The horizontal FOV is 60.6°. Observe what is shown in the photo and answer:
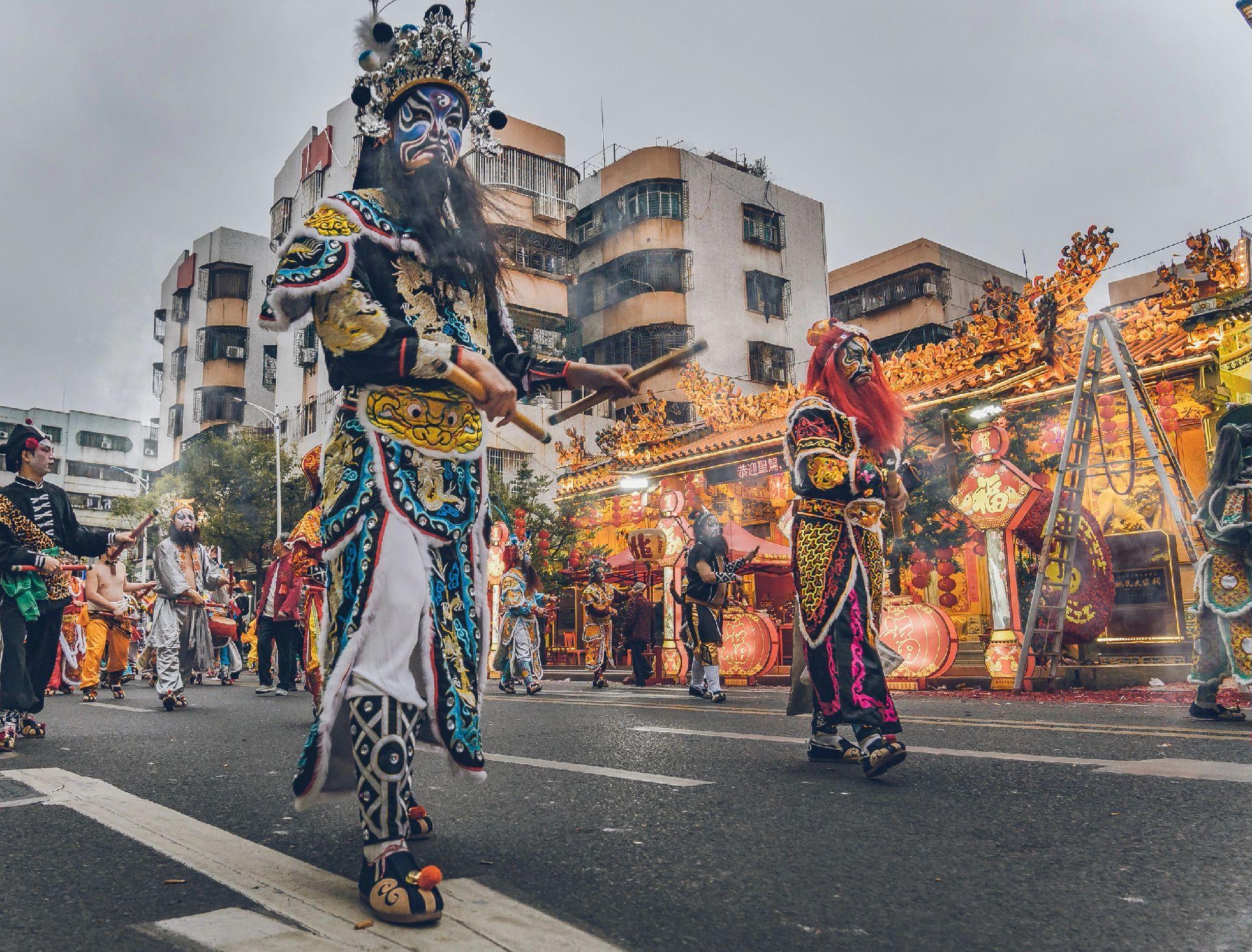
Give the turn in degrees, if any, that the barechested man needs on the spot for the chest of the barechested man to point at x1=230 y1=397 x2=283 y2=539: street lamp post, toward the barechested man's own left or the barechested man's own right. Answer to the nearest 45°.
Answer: approximately 135° to the barechested man's own left

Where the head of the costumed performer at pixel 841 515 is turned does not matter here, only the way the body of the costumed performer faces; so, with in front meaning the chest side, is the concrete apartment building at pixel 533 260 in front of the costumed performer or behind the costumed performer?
behind

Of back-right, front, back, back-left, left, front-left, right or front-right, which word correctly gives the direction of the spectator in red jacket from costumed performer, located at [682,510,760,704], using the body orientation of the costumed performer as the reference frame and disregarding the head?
back-right

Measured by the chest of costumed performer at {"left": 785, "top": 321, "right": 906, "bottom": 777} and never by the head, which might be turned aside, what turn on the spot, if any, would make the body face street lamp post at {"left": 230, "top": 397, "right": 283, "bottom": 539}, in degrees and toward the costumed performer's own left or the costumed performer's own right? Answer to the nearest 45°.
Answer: approximately 180°

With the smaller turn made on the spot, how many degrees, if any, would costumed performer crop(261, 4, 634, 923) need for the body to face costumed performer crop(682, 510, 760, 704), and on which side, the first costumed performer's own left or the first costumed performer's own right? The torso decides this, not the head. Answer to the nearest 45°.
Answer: approximately 135° to the first costumed performer's own left

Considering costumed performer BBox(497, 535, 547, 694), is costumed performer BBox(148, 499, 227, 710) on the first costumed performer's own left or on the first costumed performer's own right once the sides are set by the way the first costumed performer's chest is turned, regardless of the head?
on the first costumed performer's own right
